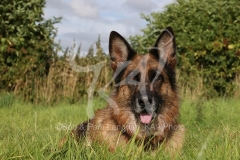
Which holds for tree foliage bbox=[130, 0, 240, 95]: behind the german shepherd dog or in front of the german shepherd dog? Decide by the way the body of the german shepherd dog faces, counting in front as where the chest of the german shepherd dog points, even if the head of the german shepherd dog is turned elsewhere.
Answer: behind

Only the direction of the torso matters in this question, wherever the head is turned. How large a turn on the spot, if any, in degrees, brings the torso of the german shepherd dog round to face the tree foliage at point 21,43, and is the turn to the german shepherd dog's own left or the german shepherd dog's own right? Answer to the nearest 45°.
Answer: approximately 135° to the german shepherd dog's own right

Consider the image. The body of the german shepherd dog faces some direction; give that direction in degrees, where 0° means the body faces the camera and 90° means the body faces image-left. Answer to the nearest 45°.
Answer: approximately 0°
